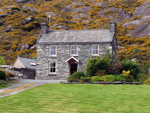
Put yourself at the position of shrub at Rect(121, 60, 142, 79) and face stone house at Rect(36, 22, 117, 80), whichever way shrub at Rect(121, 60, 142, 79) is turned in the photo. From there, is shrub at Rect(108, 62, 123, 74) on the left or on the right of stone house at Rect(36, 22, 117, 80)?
left

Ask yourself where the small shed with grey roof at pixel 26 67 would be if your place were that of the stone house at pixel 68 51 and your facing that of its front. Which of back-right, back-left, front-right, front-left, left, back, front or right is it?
back-right

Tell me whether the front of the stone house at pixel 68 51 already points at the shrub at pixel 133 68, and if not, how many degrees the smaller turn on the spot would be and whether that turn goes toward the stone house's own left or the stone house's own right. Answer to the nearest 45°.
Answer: approximately 45° to the stone house's own left

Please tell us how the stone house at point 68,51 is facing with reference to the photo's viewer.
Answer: facing the viewer

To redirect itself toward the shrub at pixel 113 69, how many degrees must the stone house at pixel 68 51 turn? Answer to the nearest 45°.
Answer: approximately 45° to its left

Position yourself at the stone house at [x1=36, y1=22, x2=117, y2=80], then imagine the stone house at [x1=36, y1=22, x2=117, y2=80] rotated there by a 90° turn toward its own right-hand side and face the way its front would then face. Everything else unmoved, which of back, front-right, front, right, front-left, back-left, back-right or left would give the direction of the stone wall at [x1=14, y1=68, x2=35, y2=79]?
front-right
